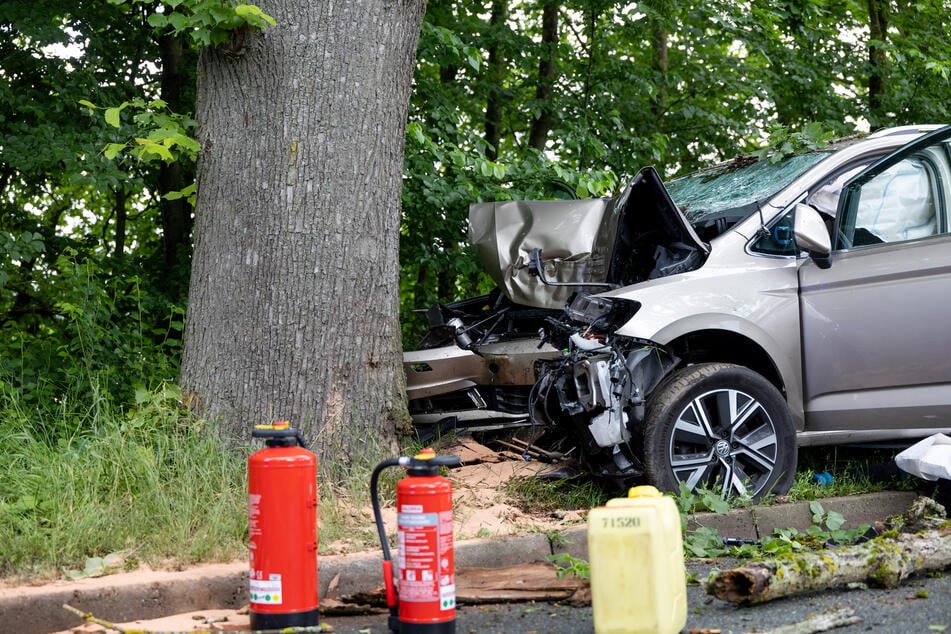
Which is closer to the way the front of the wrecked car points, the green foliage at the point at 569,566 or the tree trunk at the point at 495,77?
the green foliage

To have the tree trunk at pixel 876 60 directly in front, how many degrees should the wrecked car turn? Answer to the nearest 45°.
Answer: approximately 135° to its right

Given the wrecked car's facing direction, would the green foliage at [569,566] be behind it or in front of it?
in front

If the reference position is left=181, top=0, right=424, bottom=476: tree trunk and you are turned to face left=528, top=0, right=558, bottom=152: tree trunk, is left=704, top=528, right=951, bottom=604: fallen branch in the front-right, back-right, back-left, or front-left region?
back-right

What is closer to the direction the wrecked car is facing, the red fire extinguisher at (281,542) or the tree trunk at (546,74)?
the red fire extinguisher

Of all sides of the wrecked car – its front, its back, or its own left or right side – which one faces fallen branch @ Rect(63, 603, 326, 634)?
front

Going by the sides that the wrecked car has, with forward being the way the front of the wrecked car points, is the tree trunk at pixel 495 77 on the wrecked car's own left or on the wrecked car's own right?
on the wrecked car's own right

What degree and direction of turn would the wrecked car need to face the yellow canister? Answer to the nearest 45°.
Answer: approximately 45° to its left

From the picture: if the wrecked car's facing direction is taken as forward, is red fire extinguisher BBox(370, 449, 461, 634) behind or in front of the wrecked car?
in front

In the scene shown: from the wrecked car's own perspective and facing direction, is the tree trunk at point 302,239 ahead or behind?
ahead

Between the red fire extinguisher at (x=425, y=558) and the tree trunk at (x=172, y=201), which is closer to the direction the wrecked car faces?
the red fire extinguisher
